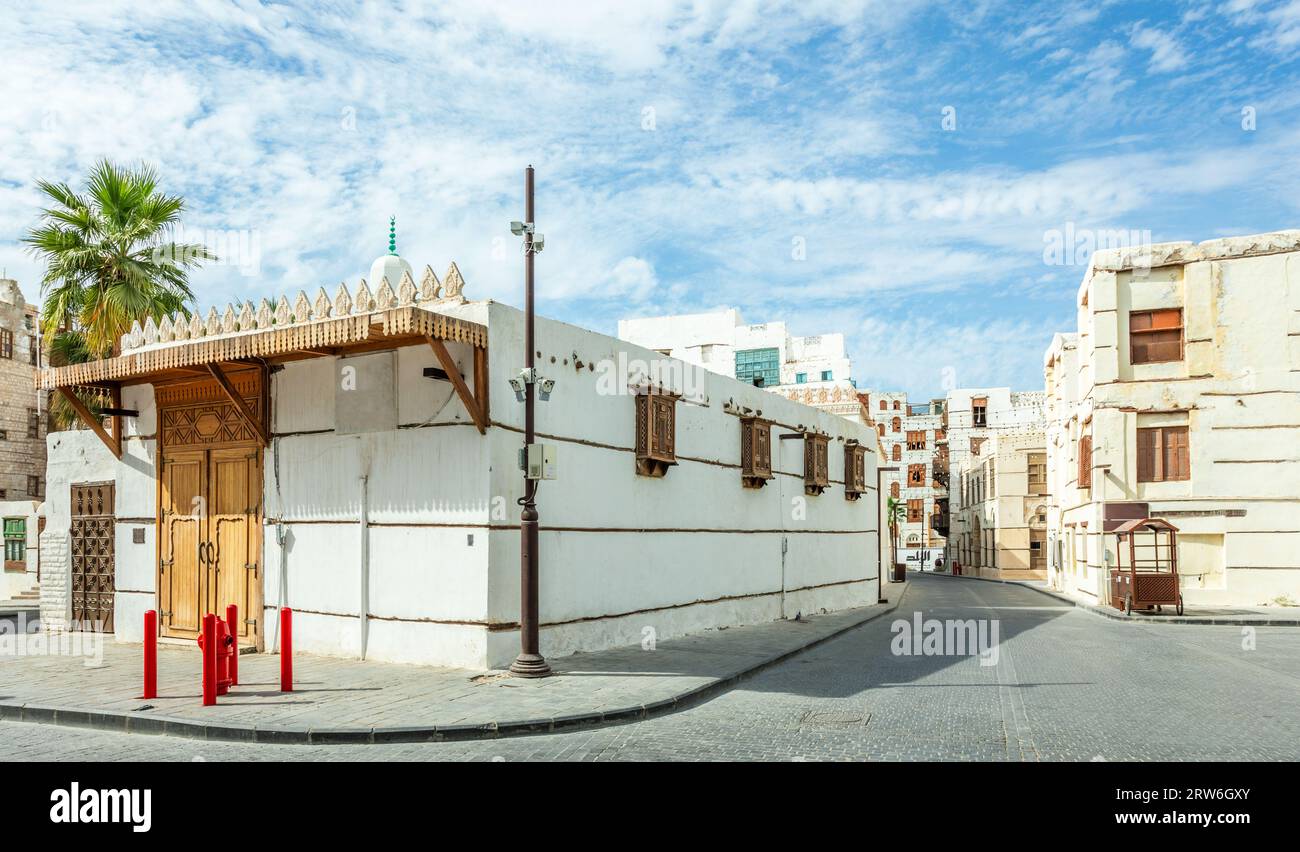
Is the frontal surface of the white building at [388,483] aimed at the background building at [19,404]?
no

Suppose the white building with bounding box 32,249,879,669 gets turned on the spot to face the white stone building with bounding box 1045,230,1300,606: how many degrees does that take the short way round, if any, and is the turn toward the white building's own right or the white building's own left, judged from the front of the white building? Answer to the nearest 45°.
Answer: approximately 180°

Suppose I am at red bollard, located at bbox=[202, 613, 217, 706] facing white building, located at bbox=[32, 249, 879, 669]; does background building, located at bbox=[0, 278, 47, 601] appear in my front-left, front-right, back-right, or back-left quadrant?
front-left

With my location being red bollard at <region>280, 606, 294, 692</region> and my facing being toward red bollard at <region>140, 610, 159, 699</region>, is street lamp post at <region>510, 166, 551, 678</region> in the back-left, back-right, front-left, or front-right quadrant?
back-right

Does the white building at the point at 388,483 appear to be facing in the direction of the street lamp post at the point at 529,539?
no

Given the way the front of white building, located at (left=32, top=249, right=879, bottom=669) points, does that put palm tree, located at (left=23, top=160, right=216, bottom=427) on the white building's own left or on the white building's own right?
on the white building's own right

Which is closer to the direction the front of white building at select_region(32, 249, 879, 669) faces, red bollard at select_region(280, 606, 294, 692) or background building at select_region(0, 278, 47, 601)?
the red bollard

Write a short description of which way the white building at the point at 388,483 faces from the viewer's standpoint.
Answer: facing the viewer and to the left of the viewer
